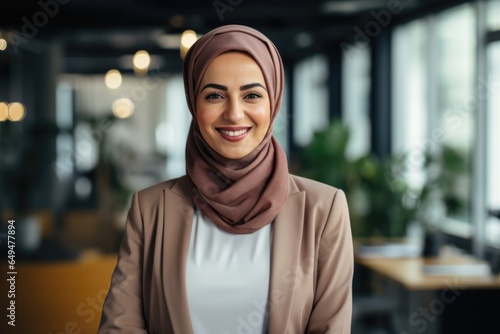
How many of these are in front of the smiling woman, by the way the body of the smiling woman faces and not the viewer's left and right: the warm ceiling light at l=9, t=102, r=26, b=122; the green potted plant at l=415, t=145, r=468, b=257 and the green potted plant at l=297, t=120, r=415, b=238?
0

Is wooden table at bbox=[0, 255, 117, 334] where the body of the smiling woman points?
no

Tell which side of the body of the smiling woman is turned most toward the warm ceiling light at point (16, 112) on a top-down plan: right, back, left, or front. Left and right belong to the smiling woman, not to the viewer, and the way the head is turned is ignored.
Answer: back

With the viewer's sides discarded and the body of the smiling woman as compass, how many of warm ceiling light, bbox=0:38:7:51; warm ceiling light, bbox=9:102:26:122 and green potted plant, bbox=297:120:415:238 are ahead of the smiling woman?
0

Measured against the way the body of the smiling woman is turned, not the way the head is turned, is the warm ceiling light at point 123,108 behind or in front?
behind

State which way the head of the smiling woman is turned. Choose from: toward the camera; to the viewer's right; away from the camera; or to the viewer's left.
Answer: toward the camera

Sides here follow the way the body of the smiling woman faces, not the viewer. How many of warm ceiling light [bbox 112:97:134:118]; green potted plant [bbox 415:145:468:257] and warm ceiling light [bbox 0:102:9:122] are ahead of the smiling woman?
0

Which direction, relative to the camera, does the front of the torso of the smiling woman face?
toward the camera

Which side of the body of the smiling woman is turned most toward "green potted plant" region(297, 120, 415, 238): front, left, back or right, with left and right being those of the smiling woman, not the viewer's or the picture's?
back

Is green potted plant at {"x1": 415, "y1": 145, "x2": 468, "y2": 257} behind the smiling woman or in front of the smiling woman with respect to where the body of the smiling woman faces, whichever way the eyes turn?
behind

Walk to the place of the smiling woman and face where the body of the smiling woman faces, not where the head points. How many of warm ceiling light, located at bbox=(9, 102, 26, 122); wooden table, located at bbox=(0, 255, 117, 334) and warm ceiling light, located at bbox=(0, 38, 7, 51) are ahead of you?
0

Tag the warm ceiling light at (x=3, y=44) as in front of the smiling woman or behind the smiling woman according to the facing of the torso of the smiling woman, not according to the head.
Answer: behind

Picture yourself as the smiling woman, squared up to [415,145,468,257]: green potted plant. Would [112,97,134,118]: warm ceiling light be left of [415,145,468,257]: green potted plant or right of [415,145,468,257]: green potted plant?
left
